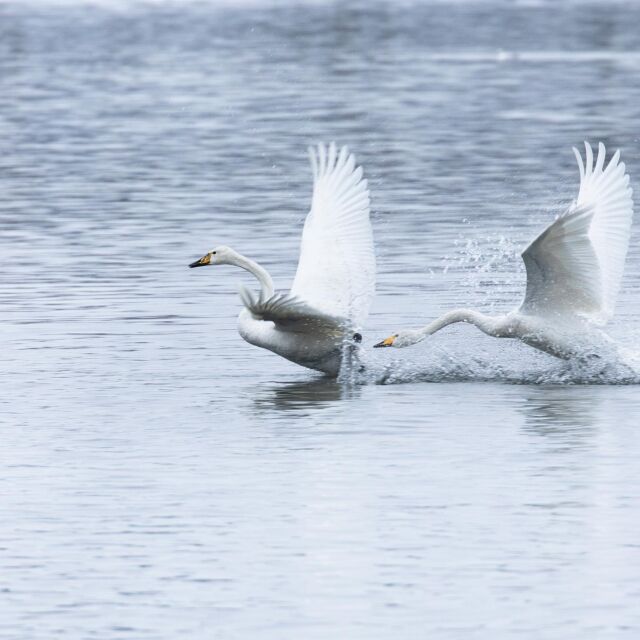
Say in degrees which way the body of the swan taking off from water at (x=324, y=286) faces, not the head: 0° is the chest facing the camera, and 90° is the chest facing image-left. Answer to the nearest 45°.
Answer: approximately 90°

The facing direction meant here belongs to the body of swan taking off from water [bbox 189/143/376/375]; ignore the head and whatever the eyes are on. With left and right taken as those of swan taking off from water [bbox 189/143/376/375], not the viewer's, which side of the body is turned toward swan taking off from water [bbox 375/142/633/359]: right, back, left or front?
back

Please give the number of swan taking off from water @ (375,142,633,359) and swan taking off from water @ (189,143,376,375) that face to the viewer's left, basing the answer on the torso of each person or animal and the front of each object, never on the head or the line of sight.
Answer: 2

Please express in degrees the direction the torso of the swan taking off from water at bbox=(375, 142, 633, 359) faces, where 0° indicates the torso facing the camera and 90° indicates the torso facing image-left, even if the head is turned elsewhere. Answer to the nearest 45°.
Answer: approximately 90°

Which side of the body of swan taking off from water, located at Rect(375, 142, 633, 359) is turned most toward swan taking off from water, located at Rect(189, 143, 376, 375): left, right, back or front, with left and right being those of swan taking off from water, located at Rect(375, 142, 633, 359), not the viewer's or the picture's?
front
